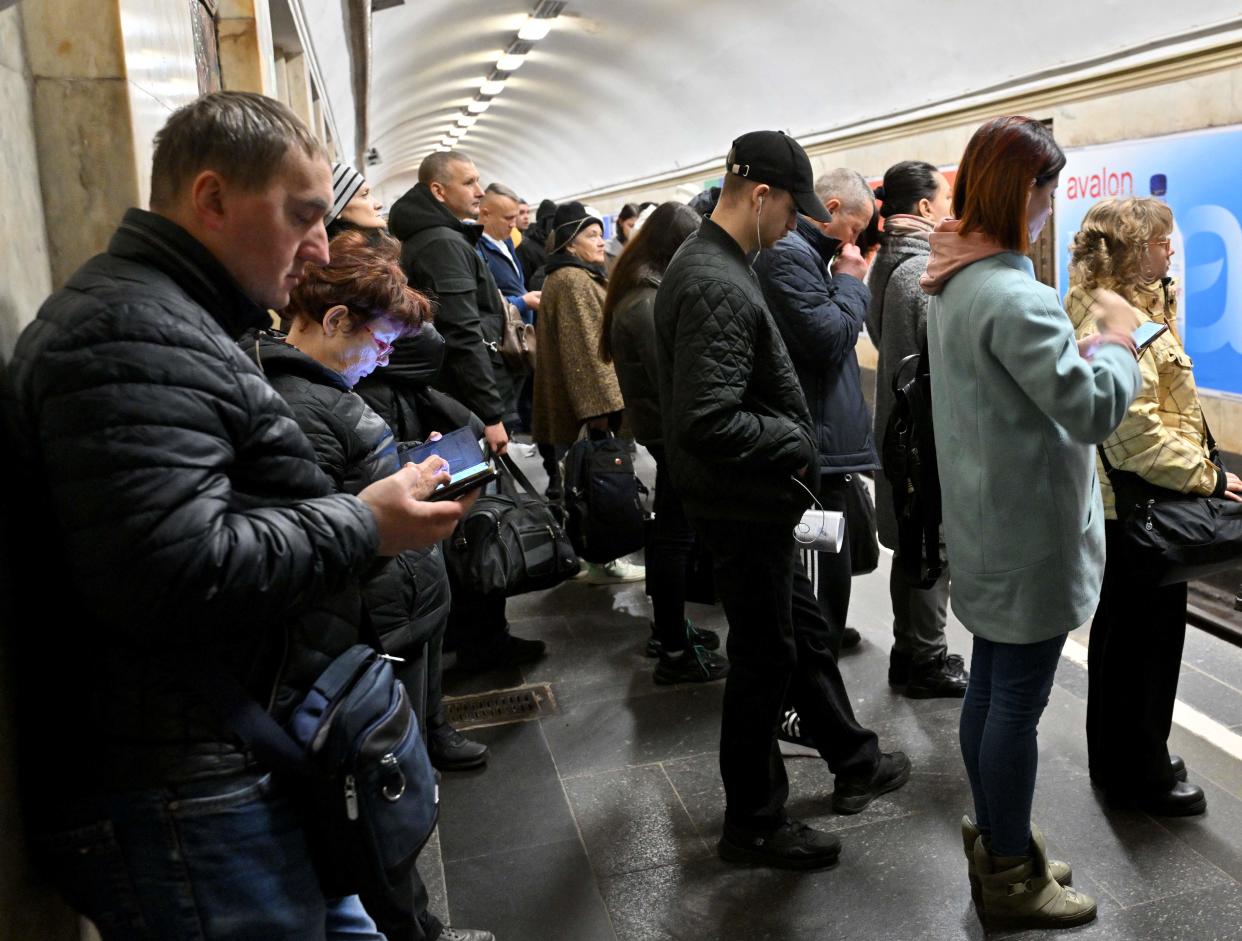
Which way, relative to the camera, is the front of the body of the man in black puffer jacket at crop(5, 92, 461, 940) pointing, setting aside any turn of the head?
to the viewer's right

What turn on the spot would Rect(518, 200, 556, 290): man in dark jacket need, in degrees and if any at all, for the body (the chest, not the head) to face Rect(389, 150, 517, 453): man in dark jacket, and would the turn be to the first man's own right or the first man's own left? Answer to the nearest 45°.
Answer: approximately 90° to the first man's own right

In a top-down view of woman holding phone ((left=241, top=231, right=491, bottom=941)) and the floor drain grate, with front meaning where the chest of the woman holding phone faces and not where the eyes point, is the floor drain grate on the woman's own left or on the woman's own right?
on the woman's own left

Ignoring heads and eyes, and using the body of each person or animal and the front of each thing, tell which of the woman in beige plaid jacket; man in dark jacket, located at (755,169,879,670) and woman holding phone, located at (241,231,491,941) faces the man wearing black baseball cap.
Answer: the woman holding phone

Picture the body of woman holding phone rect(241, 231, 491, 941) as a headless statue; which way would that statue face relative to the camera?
to the viewer's right

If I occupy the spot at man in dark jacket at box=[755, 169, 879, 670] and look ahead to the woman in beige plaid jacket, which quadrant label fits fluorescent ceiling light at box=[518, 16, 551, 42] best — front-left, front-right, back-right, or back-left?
back-left

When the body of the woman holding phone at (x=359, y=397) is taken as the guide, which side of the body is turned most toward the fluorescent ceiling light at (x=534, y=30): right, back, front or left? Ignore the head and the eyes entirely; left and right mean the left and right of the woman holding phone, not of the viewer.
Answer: left

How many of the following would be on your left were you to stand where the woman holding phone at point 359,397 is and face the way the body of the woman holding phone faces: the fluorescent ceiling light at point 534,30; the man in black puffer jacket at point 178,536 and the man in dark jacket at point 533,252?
2

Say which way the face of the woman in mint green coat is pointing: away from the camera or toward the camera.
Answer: away from the camera

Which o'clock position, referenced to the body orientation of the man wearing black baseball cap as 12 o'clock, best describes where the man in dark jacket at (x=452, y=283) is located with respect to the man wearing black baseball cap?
The man in dark jacket is roughly at 8 o'clock from the man wearing black baseball cap.

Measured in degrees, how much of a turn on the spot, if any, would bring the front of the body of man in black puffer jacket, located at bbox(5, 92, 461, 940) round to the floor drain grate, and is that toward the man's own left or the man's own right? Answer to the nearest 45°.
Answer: approximately 90° to the man's own left

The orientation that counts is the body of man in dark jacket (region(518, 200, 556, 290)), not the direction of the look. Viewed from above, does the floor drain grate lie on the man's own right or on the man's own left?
on the man's own right

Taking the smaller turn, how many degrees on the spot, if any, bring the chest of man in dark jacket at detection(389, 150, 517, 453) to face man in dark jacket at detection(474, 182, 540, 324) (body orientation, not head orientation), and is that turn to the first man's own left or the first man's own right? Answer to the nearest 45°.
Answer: approximately 90° to the first man's own left

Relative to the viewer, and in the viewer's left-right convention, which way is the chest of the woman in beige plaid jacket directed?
facing to the right of the viewer
